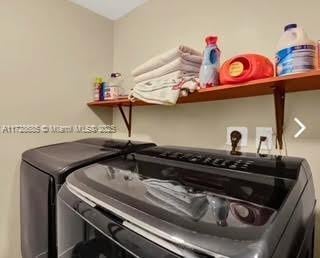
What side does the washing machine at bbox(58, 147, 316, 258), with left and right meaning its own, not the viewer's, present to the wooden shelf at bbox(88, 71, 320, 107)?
back

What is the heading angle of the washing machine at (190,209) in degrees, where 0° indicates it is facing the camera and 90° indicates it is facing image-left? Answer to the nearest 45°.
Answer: approximately 45°

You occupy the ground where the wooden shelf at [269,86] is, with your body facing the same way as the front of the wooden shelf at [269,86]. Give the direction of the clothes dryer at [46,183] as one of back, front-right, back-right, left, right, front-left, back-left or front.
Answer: front-right

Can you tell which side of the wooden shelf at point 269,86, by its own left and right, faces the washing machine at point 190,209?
front

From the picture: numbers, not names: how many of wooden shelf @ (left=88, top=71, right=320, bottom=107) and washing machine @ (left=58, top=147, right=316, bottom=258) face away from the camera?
0
